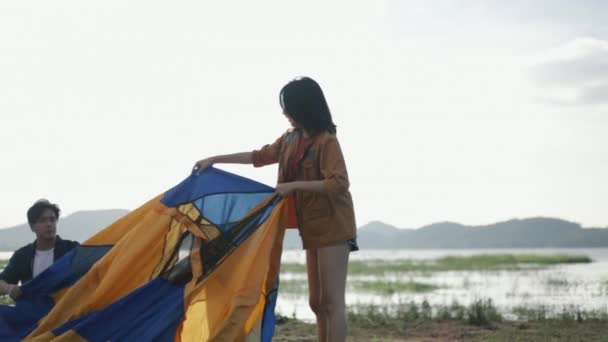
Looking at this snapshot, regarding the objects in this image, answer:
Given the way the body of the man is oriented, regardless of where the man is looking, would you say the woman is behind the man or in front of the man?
in front

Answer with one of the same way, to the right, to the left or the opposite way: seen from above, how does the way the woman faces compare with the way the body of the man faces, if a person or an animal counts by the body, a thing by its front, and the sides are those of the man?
to the right

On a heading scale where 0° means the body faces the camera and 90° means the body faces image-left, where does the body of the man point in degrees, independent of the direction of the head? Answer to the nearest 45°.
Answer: approximately 315°

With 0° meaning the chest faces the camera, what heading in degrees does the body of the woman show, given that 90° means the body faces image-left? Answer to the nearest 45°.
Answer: approximately 45°
